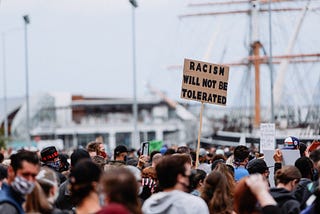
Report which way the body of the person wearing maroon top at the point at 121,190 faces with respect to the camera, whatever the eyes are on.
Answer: away from the camera

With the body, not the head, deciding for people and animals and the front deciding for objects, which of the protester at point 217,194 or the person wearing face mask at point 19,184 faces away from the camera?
the protester

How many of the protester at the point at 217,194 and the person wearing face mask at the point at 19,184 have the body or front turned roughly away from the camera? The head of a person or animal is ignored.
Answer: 1

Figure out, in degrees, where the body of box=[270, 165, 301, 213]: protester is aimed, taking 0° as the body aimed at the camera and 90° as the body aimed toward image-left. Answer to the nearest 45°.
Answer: approximately 225°

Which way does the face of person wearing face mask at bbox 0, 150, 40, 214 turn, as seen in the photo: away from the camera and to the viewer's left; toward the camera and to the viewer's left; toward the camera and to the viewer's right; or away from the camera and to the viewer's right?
toward the camera and to the viewer's right

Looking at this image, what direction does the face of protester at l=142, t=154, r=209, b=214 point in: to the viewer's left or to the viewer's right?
to the viewer's right

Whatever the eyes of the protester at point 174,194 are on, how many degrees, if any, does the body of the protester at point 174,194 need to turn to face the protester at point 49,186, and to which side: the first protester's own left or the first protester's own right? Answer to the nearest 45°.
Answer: approximately 135° to the first protester's own left

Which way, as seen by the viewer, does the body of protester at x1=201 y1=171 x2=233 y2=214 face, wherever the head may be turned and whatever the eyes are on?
away from the camera

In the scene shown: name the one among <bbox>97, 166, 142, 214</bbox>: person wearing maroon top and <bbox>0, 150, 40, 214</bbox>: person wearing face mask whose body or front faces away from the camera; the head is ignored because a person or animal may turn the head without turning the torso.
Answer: <bbox>97, 166, 142, 214</bbox>: person wearing maroon top
